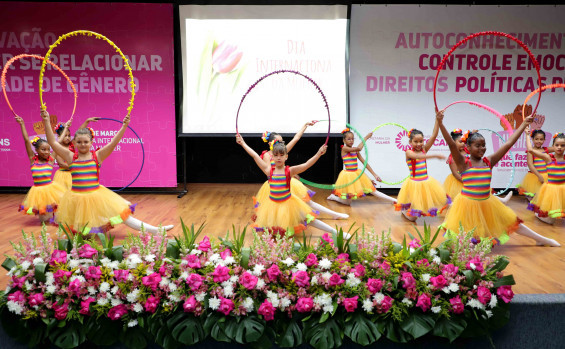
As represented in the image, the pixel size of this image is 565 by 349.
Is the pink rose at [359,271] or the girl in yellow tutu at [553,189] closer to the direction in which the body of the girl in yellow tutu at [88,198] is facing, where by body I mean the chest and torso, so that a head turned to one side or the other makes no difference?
the pink rose

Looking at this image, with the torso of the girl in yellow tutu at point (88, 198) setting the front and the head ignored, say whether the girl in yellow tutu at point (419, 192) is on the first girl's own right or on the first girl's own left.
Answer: on the first girl's own left

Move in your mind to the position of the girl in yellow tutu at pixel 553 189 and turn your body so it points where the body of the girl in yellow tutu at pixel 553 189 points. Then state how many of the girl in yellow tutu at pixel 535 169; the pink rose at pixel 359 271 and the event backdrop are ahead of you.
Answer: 1

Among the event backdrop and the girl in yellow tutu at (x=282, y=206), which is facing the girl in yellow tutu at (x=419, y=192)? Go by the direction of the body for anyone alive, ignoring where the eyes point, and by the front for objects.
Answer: the event backdrop

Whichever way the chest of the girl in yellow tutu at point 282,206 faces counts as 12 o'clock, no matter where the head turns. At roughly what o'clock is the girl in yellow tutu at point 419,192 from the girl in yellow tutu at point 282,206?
the girl in yellow tutu at point 419,192 is roughly at 8 o'clock from the girl in yellow tutu at point 282,206.

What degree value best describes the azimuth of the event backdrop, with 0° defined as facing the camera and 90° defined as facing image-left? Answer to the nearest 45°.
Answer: approximately 0°

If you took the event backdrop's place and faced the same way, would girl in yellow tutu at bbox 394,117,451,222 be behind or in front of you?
in front

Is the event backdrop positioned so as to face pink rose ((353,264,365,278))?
yes

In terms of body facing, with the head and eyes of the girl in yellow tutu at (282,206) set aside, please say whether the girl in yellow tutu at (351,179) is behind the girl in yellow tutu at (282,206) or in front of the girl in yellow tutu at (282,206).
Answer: behind

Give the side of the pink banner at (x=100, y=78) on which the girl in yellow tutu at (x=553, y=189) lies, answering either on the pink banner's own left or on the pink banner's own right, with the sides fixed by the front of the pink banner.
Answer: on the pink banner's own left

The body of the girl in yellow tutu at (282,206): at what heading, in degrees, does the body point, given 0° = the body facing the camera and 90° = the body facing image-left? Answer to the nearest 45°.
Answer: approximately 0°

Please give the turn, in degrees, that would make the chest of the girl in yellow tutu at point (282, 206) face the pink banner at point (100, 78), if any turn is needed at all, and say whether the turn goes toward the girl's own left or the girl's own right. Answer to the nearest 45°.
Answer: approximately 135° to the girl's own right
